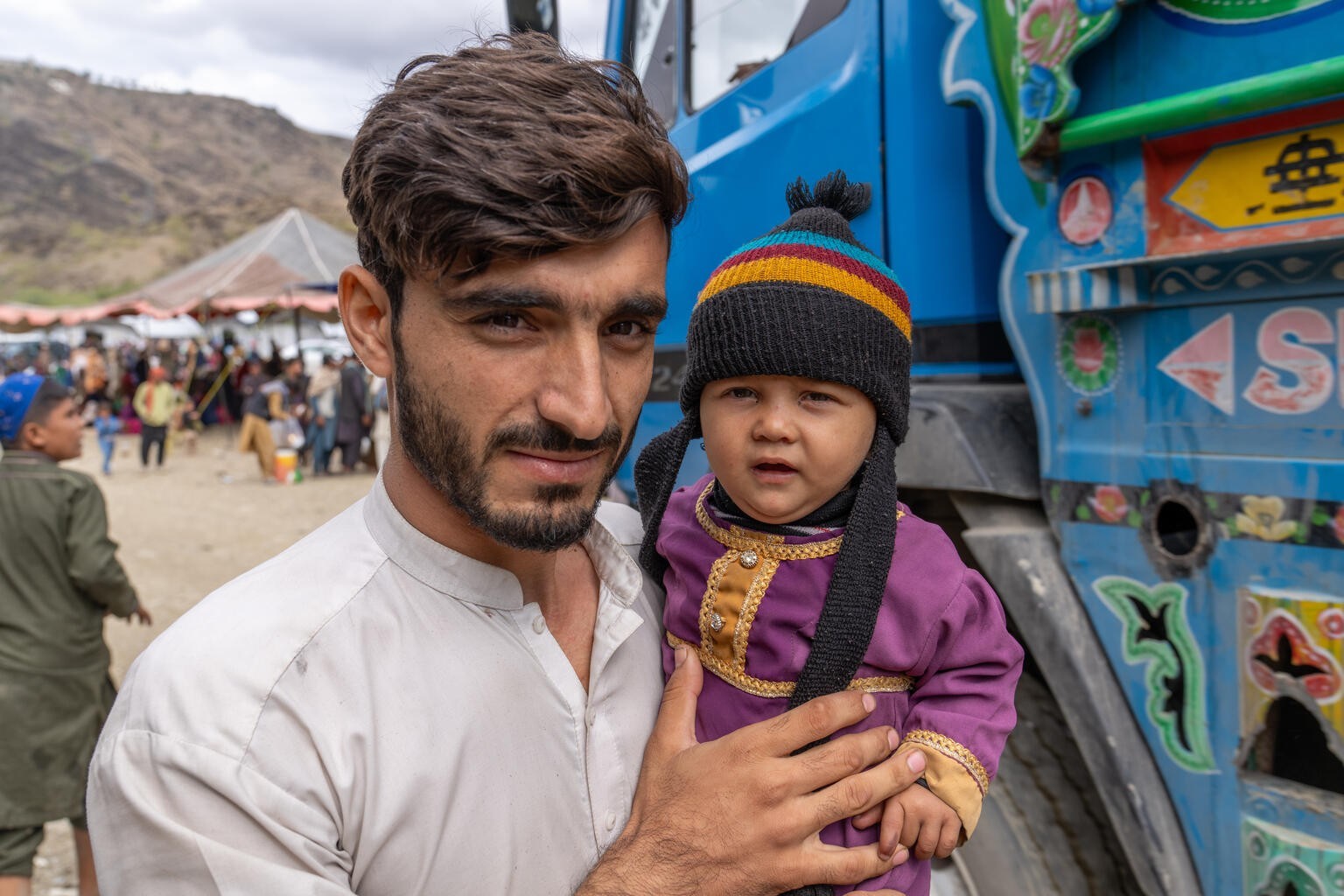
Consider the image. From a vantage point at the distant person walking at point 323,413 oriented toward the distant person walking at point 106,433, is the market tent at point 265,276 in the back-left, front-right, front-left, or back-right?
front-right

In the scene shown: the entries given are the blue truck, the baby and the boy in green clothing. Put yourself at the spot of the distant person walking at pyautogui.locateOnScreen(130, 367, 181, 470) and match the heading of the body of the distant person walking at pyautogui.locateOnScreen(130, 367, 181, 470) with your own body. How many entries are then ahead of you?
3

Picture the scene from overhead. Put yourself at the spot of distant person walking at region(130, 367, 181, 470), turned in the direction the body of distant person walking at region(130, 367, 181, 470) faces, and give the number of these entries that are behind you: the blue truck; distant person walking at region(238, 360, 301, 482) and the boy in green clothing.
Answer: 0

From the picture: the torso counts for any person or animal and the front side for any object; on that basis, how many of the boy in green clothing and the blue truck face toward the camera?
0

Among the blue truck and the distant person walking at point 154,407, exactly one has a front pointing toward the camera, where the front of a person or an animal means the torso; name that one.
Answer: the distant person walking

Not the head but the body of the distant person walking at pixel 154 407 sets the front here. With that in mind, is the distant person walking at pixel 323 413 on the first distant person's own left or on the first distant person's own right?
on the first distant person's own left

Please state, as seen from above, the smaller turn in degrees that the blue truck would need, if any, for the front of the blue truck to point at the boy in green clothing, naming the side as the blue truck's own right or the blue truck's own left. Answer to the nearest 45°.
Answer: approximately 45° to the blue truck's own left

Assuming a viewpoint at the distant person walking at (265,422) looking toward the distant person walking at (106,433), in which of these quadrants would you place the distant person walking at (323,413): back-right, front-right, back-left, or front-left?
back-right

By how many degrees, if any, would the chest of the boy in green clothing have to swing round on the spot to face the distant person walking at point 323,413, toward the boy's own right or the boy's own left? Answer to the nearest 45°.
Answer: approximately 45° to the boy's own left

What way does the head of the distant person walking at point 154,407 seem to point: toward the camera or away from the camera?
toward the camera

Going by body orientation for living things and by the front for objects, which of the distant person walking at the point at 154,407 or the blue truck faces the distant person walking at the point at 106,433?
the blue truck

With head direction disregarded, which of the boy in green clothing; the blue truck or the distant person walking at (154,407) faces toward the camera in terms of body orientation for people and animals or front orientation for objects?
the distant person walking

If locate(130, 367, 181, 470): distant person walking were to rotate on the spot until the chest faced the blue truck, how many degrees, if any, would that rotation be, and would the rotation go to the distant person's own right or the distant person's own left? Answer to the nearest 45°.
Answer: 0° — they already face it

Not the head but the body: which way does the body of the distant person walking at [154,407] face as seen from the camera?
toward the camera

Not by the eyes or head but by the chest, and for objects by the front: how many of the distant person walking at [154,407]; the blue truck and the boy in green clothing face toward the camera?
1
